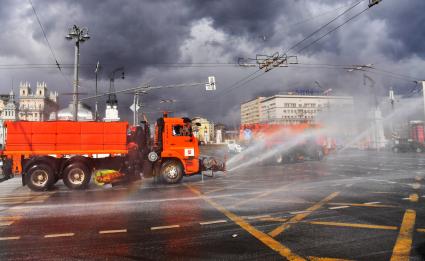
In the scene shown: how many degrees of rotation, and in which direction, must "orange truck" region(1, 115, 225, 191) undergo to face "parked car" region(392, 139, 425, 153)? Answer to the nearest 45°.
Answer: approximately 45° to its left

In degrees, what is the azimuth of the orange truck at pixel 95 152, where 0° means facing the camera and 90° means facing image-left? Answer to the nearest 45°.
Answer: approximately 270°
